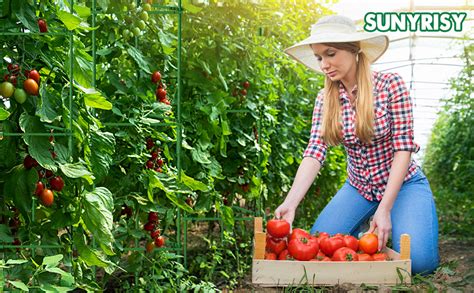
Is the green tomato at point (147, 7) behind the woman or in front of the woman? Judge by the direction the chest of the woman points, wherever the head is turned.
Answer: in front

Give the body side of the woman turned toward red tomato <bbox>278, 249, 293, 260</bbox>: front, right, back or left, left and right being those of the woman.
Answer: front

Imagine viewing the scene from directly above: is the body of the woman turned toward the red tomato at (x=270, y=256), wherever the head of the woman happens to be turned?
yes

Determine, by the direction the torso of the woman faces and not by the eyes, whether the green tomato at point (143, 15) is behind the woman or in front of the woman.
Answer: in front

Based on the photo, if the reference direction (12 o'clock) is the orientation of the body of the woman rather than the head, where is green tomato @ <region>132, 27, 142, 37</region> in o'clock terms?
The green tomato is roughly at 2 o'clock from the woman.

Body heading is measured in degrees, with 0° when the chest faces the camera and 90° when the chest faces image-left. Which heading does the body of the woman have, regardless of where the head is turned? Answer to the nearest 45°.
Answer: approximately 45°
